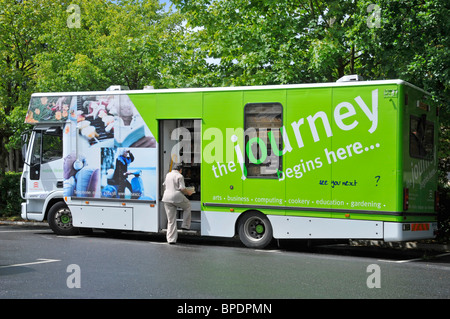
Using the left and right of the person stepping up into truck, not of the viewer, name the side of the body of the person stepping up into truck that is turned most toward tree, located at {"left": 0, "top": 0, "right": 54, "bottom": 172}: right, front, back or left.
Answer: left

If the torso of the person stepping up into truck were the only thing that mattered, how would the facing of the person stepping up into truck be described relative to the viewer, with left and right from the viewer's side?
facing away from the viewer and to the right of the viewer

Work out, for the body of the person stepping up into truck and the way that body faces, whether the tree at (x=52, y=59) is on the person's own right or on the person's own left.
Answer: on the person's own left
